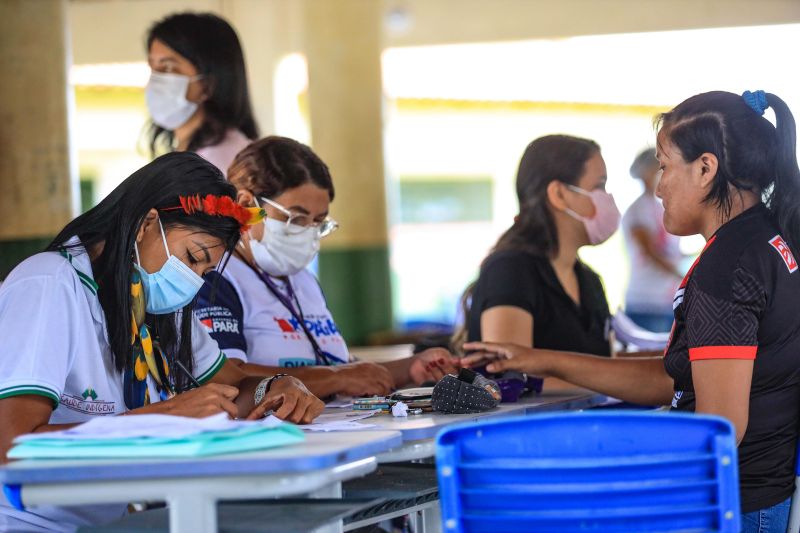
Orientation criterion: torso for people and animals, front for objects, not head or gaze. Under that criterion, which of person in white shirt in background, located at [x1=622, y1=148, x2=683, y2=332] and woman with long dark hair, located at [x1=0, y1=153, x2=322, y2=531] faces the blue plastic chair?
the woman with long dark hair

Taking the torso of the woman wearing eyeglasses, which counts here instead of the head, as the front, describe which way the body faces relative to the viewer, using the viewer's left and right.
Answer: facing the viewer and to the right of the viewer

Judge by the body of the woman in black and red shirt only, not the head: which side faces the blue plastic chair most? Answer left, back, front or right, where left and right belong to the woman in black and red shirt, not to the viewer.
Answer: left

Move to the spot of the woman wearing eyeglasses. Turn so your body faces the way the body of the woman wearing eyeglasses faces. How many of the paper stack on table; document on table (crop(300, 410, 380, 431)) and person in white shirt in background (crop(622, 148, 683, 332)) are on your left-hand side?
1

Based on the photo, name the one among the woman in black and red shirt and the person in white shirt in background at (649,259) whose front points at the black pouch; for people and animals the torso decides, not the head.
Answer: the woman in black and red shirt

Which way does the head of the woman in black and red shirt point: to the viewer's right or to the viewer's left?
to the viewer's left

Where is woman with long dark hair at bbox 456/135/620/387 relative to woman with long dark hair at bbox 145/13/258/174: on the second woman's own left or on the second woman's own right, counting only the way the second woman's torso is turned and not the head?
on the second woman's own left

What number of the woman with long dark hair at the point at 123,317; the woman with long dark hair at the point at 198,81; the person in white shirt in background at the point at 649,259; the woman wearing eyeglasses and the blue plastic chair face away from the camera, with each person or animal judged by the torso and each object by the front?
1

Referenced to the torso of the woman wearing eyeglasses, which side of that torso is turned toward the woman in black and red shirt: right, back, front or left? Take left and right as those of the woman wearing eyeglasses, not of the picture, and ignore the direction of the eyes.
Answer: front

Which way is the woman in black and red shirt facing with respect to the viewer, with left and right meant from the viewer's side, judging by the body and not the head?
facing to the left of the viewer

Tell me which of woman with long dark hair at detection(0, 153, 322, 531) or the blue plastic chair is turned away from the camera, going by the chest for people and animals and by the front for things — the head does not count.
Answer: the blue plastic chair

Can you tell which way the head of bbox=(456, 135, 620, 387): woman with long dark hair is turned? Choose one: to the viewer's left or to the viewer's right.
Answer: to the viewer's right

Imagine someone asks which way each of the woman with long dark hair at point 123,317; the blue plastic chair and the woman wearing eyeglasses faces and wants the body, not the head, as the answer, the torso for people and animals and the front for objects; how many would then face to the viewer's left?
0

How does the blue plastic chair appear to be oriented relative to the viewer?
away from the camera

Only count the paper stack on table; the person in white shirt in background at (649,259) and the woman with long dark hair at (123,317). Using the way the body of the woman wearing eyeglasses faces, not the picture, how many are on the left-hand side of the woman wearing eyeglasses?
1

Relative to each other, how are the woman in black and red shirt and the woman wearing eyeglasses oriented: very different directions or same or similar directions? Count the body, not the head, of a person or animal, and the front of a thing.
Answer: very different directions

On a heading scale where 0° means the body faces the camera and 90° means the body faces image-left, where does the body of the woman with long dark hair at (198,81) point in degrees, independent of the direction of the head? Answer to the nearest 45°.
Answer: approximately 45°

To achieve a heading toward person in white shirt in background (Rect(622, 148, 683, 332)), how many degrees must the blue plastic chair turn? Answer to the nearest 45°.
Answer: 0° — it already faces them

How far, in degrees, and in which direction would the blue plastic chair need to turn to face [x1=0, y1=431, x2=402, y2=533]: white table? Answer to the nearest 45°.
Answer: approximately 90° to its left

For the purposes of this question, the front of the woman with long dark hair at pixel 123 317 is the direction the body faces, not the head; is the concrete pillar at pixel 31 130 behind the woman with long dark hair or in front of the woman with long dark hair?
behind

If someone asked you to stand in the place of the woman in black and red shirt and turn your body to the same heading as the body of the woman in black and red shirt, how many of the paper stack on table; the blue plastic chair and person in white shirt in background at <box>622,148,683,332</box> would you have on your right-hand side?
1
